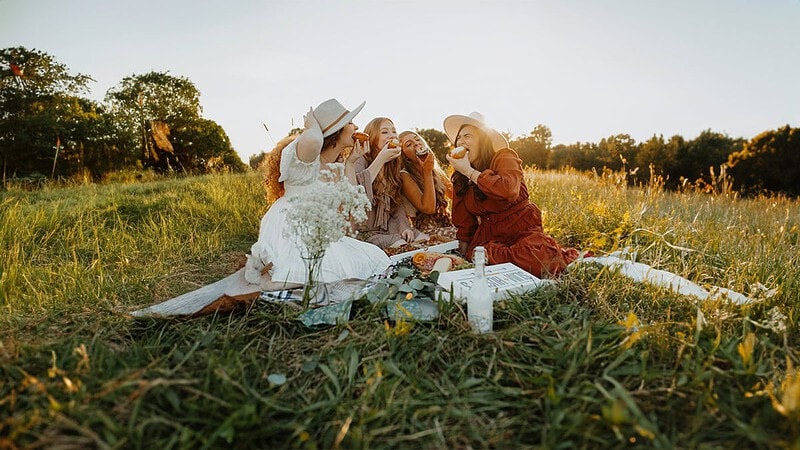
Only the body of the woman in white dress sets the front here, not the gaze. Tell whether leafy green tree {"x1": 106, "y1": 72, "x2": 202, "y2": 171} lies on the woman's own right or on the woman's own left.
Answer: on the woman's own left

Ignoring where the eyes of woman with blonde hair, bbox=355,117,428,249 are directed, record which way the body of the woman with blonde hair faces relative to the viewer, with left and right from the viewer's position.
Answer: facing the viewer and to the right of the viewer

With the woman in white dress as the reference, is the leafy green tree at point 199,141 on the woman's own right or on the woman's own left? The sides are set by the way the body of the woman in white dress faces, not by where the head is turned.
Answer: on the woman's own left

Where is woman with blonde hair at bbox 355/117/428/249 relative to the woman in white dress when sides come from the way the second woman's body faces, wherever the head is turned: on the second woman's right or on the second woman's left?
on the second woman's left

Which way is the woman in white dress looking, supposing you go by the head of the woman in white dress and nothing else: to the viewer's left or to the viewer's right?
to the viewer's right

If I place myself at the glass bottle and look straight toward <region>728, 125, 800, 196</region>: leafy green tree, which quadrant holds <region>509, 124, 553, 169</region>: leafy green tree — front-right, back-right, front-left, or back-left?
front-left

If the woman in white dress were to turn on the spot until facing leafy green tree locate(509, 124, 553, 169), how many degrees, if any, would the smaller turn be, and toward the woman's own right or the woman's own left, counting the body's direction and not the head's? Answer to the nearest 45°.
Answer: approximately 45° to the woman's own left

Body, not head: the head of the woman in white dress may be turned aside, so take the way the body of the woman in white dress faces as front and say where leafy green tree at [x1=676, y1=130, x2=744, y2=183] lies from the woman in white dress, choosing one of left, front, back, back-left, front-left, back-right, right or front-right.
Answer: front-left

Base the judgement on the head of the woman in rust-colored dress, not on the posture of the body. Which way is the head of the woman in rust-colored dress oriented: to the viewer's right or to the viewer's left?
to the viewer's left

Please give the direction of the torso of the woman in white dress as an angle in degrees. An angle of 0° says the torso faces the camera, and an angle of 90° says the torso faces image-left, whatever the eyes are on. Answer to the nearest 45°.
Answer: approximately 270°

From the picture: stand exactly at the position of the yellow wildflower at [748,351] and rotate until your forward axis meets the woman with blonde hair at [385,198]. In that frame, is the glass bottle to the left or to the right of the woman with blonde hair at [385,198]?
left

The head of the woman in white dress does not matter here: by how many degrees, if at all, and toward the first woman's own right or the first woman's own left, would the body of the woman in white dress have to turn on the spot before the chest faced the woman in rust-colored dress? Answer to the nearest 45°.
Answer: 0° — they already face them

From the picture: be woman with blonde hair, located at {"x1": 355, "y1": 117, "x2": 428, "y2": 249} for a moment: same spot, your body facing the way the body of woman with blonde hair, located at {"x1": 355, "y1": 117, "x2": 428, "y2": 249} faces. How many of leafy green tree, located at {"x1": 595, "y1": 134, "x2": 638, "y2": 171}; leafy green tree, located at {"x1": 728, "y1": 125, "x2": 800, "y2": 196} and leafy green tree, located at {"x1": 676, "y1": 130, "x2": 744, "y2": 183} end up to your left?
3

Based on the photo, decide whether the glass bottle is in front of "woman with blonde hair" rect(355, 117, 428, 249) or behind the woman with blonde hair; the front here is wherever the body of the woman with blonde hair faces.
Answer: in front

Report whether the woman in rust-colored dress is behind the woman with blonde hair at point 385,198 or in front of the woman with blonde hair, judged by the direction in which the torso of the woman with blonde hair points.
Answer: in front

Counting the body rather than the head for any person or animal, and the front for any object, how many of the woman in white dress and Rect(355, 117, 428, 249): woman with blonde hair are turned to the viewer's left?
0

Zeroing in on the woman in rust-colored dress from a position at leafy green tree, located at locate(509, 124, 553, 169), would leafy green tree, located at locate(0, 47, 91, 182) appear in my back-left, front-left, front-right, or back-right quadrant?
front-right

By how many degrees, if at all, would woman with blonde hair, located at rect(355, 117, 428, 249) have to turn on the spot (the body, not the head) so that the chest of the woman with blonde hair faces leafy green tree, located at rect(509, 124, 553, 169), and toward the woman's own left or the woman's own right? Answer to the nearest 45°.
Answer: approximately 135° to the woman's own left
